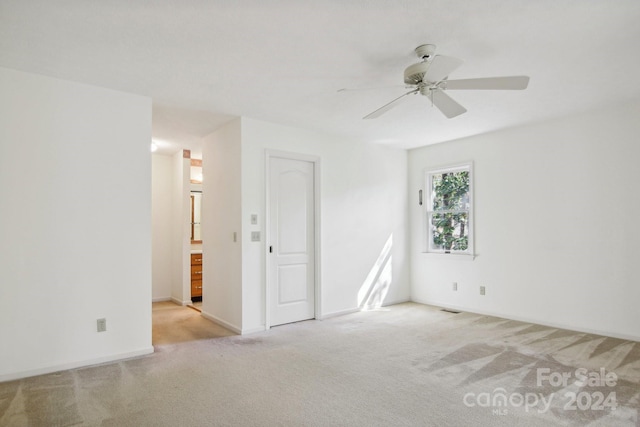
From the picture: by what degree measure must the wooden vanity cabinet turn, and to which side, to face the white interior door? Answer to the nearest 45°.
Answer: approximately 45° to its left

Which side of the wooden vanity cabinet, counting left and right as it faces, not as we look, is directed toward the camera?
front

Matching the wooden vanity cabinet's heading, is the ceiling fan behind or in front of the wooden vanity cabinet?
in front
